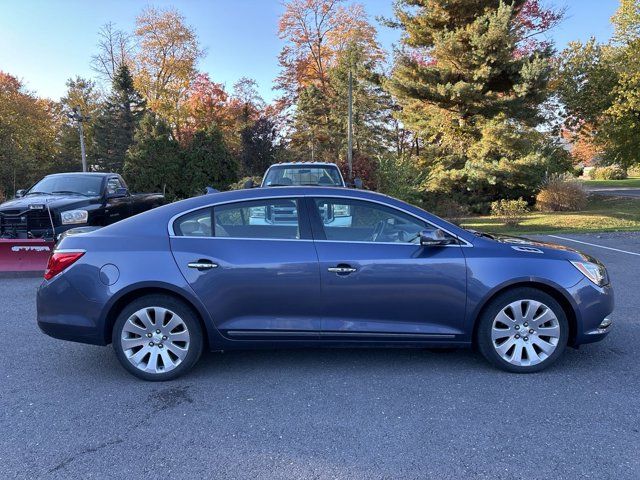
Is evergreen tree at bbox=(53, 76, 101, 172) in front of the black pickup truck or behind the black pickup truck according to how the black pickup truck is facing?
behind

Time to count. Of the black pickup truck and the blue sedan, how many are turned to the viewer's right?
1

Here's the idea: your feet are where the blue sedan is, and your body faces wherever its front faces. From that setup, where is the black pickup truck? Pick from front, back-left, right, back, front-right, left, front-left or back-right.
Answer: back-left

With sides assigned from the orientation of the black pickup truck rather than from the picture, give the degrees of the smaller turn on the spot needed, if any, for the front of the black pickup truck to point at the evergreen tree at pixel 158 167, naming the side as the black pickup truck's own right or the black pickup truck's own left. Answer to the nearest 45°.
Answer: approximately 135° to the black pickup truck's own right

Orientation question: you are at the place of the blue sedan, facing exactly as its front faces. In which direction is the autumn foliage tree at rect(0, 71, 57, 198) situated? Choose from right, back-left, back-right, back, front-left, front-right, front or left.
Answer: back-left

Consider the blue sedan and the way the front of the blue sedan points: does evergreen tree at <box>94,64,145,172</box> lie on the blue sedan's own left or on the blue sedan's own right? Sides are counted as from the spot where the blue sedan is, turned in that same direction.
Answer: on the blue sedan's own left

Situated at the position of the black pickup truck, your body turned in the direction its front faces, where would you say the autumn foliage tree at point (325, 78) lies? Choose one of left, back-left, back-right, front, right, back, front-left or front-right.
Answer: back

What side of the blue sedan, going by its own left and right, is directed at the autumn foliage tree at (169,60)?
left

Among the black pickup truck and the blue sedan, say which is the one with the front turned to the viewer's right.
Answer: the blue sedan

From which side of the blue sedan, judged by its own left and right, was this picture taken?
right

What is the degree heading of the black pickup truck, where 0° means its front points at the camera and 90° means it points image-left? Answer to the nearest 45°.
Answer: approximately 45°

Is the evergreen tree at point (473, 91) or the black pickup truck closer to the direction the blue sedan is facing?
the evergreen tree
